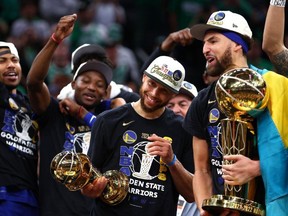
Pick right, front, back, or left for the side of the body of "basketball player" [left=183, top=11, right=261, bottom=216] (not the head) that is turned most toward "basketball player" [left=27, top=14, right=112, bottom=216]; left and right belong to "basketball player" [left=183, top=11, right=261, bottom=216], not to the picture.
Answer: right

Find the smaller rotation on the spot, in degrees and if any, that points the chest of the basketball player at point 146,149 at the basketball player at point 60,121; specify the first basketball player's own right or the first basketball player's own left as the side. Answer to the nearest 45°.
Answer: approximately 135° to the first basketball player's own right

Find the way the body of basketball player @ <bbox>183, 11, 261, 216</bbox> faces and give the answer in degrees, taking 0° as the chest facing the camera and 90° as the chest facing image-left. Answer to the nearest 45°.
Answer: approximately 45°

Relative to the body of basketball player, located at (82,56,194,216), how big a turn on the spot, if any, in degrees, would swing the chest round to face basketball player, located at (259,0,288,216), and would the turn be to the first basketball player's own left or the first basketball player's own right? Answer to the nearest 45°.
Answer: approximately 45° to the first basketball player's own left
